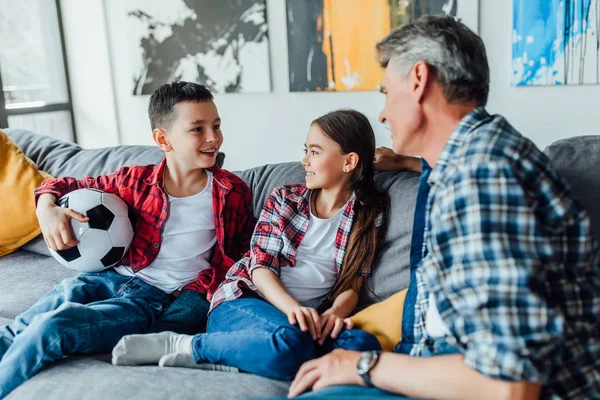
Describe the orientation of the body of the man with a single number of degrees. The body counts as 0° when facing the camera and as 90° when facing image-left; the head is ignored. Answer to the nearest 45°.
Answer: approximately 90°

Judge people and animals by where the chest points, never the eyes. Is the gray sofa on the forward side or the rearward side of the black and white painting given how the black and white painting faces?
on the forward side

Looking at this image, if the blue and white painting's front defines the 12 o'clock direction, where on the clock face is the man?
The man is roughly at 12 o'clock from the blue and white painting.

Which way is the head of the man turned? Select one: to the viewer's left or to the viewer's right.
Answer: to the viewer's left

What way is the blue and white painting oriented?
toward the camera

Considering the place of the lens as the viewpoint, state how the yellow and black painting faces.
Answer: facing the viewer

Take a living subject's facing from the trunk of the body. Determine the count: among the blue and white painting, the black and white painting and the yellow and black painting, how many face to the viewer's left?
0

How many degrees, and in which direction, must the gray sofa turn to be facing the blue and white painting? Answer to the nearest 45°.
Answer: approximately 135° to its left

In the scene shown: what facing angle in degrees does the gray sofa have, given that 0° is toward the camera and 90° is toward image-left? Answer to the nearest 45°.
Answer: approximately 0°

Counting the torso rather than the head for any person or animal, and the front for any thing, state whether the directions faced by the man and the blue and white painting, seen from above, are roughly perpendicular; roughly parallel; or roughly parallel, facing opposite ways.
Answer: roughly perpendicular

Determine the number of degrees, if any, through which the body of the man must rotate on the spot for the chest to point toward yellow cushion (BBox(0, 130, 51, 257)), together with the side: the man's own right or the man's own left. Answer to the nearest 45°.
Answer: approximately 45° to the man's own right

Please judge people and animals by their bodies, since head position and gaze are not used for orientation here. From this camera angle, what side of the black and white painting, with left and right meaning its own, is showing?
front

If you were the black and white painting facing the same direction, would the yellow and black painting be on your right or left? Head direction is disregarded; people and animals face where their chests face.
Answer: on your left

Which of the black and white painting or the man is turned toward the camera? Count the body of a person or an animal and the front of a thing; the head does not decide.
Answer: the black and white painting

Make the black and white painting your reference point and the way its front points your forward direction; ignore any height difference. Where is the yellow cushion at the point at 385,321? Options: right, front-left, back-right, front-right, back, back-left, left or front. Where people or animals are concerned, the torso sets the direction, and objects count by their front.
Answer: front

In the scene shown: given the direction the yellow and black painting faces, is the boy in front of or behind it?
in front

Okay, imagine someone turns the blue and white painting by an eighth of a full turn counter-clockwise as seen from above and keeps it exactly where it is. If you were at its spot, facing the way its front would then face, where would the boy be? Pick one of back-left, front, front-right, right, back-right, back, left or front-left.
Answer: right

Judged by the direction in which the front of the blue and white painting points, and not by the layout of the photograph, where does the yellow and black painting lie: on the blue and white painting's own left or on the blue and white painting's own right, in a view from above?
on the blue and white painting's own right
